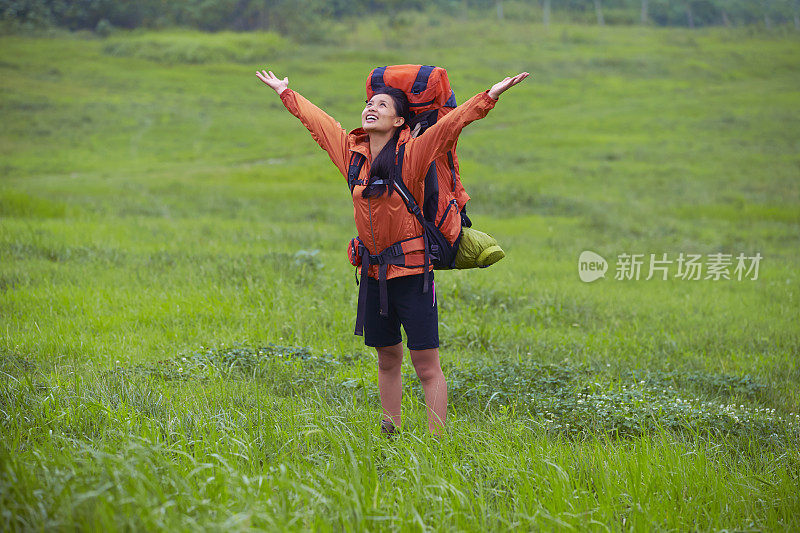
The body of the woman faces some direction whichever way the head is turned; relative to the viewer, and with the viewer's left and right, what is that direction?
facing the viewer and to the left of the viewer

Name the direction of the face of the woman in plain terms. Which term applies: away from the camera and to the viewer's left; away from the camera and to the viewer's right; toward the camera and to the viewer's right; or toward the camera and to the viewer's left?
toward the camera and to the viewer's left
